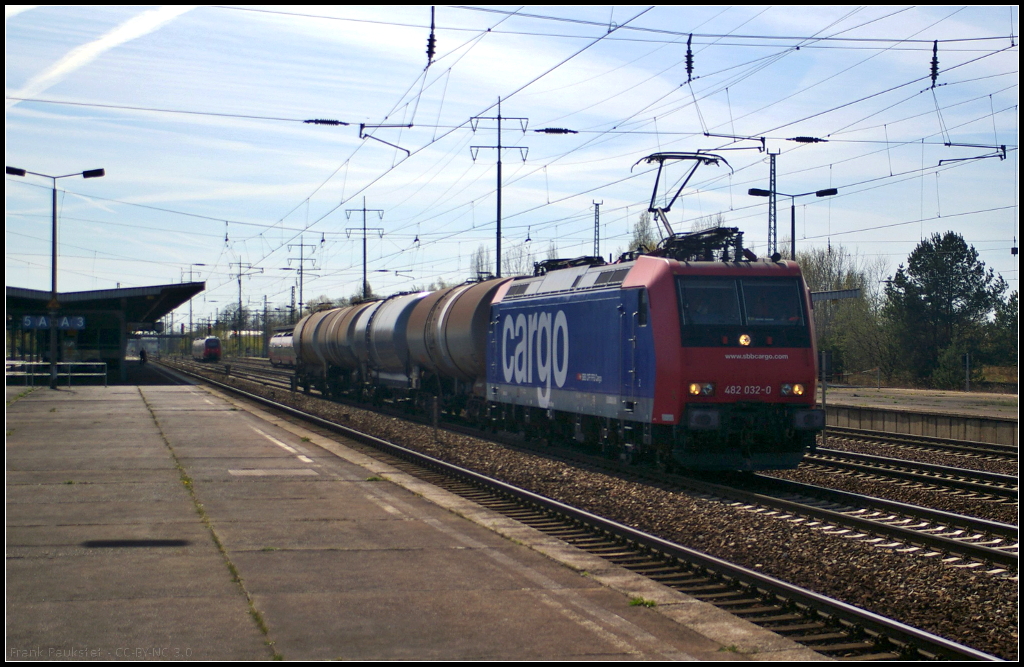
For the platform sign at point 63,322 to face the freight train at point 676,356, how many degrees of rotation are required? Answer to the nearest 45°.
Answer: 0° — it already faces it

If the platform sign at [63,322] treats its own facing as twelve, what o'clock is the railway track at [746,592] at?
The railway track is roughly at 12 o'clock from the platform sign.

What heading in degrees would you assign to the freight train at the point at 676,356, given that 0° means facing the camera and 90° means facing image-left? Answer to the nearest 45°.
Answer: approximately 315°

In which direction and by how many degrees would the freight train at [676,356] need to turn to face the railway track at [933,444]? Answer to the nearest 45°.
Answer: approximately 90° to its left
